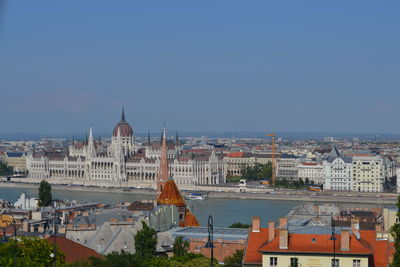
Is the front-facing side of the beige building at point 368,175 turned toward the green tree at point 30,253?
yes

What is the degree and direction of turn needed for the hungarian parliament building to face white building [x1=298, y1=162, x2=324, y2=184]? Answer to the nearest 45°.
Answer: approximately 135° to its left

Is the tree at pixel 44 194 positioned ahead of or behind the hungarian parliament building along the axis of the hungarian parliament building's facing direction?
ahead

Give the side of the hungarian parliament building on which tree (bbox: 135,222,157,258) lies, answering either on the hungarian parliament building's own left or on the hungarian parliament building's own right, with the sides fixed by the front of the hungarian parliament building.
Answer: on the hungarian parliament building's own left

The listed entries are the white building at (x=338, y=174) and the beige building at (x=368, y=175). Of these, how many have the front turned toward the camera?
2

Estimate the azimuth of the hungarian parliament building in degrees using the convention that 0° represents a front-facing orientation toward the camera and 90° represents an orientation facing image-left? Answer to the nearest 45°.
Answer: approximately 45°

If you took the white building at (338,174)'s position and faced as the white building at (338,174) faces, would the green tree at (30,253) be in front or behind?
in front

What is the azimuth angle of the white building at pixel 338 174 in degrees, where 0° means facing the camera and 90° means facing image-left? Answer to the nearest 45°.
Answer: approximately 0°

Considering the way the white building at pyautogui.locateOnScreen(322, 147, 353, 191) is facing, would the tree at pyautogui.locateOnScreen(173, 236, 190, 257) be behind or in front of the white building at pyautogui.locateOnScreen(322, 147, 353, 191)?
in front

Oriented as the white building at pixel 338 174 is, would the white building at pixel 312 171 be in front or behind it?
behind
